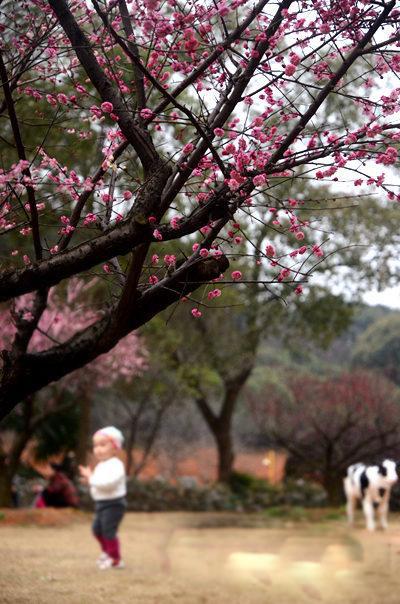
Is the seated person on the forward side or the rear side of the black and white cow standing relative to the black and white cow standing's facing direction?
on the rear side

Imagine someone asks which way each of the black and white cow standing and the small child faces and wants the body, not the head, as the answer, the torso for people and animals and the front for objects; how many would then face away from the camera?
0

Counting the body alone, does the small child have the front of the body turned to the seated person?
no

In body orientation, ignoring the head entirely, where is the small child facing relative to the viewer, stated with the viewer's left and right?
facing the viewer and to the left of the viewer

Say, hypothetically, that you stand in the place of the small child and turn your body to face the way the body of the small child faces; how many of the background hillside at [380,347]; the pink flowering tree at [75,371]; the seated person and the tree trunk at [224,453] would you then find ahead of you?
0

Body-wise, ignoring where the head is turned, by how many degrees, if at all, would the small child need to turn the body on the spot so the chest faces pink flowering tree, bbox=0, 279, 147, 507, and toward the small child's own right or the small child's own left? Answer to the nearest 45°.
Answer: approximately 135° to the small child's own right

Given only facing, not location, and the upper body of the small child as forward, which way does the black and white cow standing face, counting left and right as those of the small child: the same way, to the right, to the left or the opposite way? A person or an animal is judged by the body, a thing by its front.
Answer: to the left

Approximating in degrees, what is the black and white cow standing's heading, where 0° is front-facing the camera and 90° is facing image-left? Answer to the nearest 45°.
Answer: approximately 315°

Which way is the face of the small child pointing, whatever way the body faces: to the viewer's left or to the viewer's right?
to the viewer's left

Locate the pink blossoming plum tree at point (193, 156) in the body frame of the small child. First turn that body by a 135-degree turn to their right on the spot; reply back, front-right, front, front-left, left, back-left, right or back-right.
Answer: back

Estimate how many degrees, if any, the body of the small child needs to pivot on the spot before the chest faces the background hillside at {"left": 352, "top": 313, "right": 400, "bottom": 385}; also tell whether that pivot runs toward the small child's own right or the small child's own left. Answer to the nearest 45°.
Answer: approximately 180°
